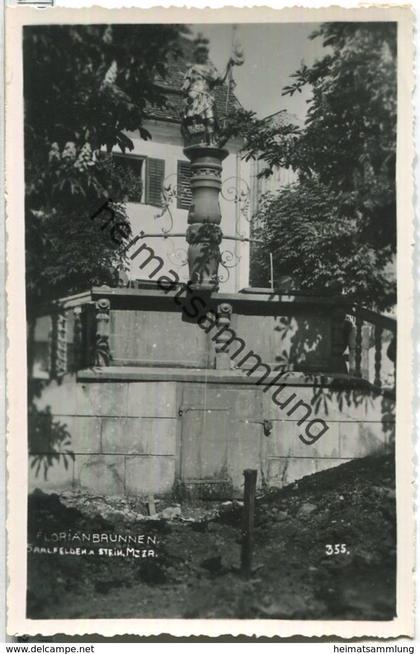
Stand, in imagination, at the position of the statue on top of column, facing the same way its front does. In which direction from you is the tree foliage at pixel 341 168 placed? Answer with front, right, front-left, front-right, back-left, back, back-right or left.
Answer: left

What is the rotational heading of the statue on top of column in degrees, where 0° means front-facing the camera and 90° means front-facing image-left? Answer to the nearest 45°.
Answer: approximately 0°
